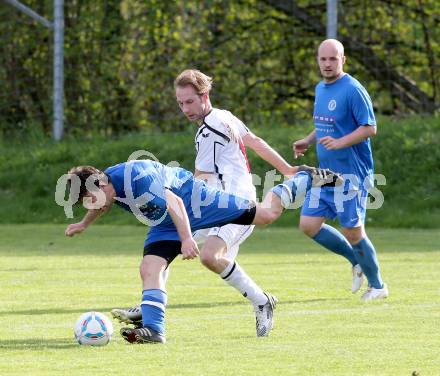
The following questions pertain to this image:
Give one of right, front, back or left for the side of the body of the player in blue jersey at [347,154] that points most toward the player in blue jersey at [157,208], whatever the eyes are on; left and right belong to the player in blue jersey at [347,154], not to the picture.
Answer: front

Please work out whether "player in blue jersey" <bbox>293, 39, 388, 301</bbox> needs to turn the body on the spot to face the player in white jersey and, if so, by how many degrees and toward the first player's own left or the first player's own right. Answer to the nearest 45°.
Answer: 0° — they already face them

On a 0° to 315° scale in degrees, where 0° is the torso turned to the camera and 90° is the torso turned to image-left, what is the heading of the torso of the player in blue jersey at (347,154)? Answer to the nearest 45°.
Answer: approximately 45°
